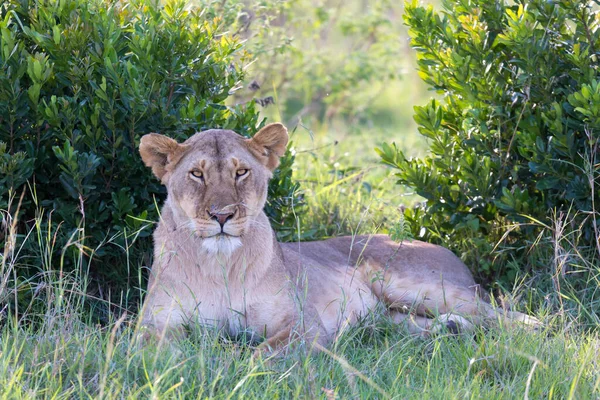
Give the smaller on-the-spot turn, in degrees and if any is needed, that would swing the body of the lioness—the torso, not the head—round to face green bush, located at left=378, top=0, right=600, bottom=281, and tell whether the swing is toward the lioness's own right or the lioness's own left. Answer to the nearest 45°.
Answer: approximately 180°

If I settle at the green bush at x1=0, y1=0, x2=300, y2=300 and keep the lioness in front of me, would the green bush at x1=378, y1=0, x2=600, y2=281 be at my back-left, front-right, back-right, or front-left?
front-left

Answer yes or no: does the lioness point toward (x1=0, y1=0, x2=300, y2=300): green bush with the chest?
no

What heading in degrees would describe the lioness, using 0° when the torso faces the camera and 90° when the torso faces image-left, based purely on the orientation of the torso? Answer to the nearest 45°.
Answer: approximately 45°

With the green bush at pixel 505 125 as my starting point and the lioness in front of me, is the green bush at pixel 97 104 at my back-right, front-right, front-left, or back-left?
front-right

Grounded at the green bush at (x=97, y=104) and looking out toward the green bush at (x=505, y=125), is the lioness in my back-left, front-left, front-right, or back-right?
front-right
